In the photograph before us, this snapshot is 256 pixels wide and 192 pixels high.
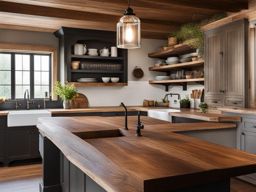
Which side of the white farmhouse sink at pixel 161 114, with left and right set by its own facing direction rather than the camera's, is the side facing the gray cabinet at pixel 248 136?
left

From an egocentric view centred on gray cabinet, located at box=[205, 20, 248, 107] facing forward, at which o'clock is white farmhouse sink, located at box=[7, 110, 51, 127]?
The white farmhouse sink is roughly at 1 o'clock from the gray cabinet.

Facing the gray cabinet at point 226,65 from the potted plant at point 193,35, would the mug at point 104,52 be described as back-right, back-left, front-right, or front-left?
back-right

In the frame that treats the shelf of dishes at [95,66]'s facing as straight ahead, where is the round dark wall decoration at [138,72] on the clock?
The round dark wall decoration is roughly at 8 o'clock from the shelf of dishes.

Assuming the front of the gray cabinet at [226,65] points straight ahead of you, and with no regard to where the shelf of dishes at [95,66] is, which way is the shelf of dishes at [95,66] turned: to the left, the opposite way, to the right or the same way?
to the left

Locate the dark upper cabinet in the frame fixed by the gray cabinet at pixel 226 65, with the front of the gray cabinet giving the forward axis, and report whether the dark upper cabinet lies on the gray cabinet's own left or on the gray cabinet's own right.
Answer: on the gray cabinet's own right

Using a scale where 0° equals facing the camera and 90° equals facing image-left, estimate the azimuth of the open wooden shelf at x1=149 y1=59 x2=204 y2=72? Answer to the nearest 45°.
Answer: approximately 45°

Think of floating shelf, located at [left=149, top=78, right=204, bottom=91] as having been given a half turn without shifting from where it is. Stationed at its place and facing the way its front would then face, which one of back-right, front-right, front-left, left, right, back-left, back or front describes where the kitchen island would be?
back-right

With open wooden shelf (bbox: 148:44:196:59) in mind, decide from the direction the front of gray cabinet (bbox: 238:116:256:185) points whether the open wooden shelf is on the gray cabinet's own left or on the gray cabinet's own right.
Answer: on the gray cabinet's own right

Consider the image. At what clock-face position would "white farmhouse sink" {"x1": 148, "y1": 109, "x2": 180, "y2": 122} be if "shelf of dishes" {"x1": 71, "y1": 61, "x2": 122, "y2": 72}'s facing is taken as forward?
The white farmhouse sink is roughly at 10 o'clock from the shelf of dishes.

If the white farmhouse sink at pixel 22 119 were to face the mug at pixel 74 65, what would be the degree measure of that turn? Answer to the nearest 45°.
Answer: approximately 135° to its left

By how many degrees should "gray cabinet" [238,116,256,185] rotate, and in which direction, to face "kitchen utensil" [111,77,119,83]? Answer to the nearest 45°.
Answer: approximately 90° to its right

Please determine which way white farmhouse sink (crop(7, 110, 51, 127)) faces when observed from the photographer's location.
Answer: facing the viewer

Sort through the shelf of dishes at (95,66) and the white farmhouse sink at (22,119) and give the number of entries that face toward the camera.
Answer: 2

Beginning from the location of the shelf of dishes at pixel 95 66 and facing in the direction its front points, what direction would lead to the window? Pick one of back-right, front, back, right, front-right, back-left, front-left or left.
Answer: right

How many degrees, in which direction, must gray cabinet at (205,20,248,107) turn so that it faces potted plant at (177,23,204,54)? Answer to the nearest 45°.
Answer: approximately 90° to its right
